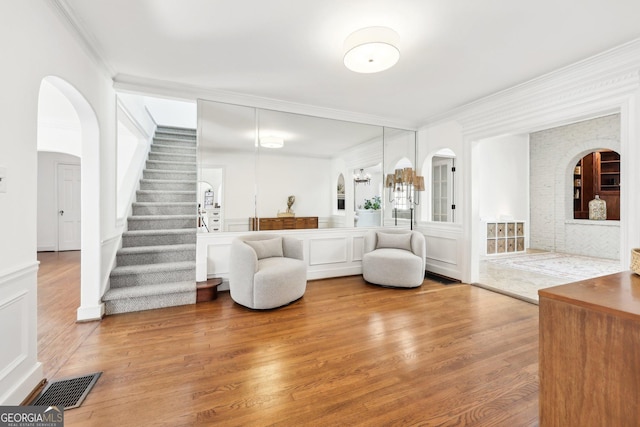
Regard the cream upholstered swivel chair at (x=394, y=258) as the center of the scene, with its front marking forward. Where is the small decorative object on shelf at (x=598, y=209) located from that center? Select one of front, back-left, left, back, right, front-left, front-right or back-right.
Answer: back-left

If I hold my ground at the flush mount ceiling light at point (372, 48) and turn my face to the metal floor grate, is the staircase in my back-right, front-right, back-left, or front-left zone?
front-right

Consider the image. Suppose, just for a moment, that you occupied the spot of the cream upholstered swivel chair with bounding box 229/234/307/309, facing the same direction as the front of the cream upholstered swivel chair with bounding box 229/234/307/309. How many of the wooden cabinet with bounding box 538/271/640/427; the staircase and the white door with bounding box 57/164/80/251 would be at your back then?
2

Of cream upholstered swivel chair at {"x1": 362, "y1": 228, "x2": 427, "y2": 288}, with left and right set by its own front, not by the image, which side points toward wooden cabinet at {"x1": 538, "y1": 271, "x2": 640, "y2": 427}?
front

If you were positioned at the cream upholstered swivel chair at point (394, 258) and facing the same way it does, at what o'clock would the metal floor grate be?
The metal floor grate is roughly at 1 o'clock from the cream upholstered swivel chair.

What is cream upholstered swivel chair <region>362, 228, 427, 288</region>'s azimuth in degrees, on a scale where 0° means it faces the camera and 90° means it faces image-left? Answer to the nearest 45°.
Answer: approximately 0°

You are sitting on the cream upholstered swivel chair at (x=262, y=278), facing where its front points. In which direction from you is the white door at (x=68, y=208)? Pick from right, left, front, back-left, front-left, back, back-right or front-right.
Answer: back

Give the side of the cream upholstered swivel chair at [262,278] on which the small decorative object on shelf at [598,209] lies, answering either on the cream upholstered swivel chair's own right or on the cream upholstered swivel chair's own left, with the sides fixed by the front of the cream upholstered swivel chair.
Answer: on the cream upholstered swivel chair's own left

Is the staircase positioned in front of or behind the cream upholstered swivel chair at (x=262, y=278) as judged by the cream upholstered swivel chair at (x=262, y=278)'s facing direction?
behind

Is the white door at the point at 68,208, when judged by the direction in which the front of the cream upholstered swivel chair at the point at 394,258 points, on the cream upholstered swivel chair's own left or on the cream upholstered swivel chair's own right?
on the cream upholstered swivel chair's own right

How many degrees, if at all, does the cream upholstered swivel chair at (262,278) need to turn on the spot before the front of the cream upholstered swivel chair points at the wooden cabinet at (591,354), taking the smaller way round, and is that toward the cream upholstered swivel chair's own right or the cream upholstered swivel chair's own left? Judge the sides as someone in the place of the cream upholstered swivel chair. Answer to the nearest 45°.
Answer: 0° — it already faces it

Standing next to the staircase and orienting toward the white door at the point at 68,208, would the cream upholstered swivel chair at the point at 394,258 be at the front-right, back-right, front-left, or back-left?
back-right

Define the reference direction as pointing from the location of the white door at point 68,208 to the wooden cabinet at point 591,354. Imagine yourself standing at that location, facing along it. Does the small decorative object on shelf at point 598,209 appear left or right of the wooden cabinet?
left
